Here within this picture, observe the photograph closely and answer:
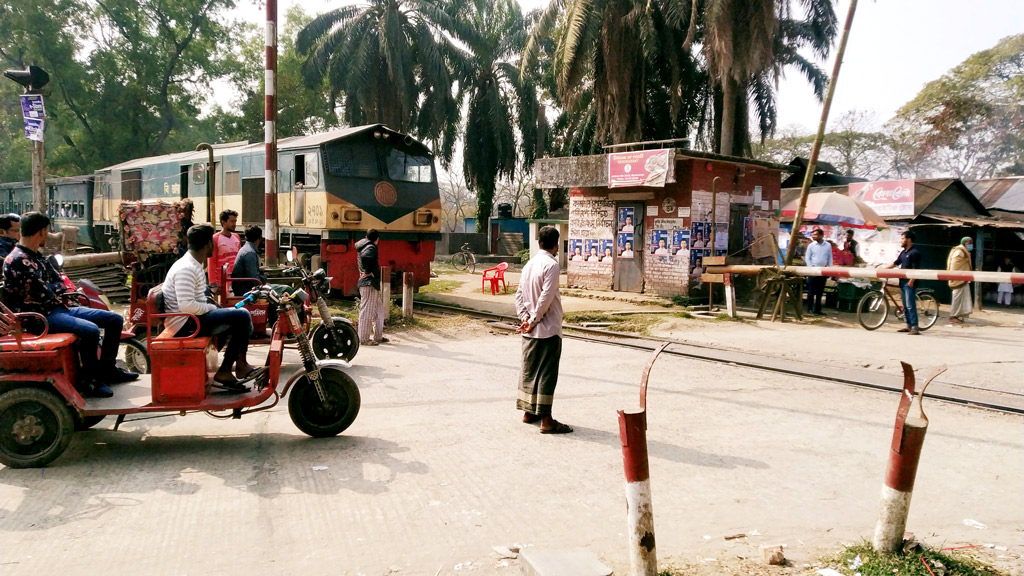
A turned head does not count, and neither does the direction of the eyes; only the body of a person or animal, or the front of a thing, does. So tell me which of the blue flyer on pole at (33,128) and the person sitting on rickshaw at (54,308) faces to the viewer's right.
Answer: the person sitting on rickshaw

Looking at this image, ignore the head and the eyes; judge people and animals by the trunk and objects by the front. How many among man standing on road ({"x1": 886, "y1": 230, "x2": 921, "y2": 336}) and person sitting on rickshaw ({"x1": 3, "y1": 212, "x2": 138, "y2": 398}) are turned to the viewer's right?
1

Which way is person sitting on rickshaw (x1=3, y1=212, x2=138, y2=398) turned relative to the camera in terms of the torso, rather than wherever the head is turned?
to the viewer's right

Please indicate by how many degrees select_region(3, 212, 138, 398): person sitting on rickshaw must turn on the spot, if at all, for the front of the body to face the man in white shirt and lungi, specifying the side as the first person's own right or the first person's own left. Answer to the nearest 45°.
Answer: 0° — they already face them

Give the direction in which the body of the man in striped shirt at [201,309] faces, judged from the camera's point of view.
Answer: to the viewer's right

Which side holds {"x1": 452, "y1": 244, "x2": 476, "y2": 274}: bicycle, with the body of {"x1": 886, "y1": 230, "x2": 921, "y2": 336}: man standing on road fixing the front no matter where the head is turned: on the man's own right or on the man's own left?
on the man's own right

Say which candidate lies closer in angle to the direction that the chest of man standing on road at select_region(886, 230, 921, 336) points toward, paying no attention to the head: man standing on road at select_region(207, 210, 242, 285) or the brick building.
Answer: the man standing on road

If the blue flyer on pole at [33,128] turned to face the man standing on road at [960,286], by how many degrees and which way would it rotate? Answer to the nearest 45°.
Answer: approximately 90° to its left
